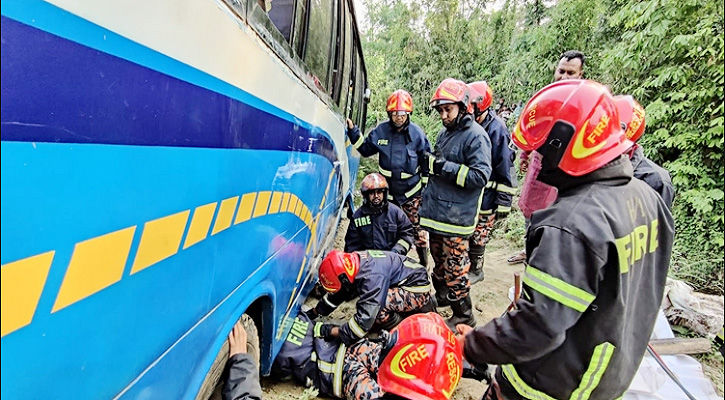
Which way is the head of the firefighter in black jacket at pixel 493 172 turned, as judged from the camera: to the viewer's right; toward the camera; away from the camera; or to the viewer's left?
to the viewer's left

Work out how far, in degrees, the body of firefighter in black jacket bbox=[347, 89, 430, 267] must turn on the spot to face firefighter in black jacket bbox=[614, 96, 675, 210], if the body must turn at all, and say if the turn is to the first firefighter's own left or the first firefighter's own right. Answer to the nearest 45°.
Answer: approximately 45° to the first firefighter's own left

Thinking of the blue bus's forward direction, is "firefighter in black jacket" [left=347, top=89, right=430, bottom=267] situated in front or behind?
in front

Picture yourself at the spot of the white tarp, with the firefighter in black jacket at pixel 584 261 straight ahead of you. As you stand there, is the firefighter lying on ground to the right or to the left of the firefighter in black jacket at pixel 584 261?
right

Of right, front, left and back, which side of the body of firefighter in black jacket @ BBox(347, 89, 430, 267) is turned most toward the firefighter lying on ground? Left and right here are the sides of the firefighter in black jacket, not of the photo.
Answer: front

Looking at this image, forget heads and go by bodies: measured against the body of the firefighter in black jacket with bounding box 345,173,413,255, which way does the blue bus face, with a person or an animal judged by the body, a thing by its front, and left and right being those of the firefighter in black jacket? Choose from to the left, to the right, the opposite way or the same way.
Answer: the opposite way

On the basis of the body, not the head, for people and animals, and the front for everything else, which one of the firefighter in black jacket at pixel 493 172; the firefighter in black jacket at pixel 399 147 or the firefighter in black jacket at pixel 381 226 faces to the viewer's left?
the firefighter in black jacket at pixel 493 172

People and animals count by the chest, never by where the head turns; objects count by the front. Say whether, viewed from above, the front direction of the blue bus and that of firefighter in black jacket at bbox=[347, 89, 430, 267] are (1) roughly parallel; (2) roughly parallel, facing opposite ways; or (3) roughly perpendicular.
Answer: roughly parallel, facing opposite ways

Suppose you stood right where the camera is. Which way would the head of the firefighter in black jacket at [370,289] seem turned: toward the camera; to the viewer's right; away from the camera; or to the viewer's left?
to the viewer's left

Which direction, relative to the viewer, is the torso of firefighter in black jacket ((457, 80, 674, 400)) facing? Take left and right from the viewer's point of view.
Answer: facing away from the viewer and to the left of the viewer

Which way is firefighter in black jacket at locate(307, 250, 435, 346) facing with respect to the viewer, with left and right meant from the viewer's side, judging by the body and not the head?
facing the viewer and to the left of the viewer

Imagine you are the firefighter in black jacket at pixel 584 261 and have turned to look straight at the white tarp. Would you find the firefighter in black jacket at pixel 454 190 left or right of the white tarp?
left

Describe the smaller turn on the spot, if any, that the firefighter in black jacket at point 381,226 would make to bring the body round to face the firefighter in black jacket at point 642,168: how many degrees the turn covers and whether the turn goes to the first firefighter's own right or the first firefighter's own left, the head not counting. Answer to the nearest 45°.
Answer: approximately 45° to the first firefighter's own left

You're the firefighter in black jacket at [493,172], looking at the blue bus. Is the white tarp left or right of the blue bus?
left

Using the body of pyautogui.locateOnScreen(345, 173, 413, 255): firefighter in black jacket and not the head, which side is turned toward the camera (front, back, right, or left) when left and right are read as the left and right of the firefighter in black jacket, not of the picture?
front
